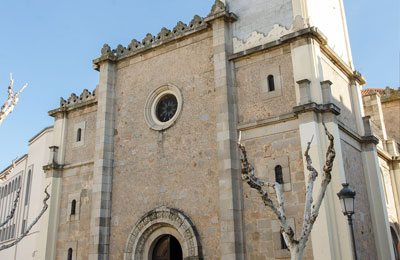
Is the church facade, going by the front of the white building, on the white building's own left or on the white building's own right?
on the white building's own left

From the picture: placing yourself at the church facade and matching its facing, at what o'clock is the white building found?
The white building is roughly at 3 o'clock from the church facade.

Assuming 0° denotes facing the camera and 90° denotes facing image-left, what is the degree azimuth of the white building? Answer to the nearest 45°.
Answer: approximately 45°

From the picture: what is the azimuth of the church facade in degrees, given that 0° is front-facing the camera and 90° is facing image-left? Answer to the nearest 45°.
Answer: approximately 45°

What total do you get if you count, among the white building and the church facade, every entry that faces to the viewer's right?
0
